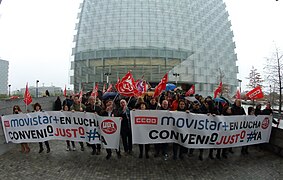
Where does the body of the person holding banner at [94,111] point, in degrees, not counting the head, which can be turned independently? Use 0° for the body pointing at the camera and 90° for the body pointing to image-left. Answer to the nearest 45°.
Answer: approximately 0°
